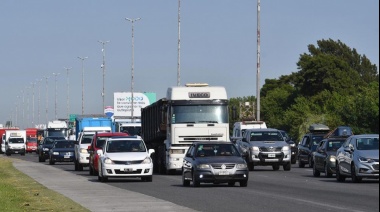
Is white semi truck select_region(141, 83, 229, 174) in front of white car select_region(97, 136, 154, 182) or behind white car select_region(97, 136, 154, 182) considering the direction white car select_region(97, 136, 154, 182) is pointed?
behind

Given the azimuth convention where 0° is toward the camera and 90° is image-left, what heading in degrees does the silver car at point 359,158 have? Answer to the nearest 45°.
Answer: approximately 315°

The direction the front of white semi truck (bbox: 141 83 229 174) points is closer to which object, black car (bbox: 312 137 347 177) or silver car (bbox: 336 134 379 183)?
the silver car

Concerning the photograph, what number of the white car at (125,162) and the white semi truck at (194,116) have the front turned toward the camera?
2

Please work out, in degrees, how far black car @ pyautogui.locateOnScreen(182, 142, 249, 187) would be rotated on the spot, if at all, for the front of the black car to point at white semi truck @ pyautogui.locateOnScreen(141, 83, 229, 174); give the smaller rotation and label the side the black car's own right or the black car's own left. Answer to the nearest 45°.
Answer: approximately 180°

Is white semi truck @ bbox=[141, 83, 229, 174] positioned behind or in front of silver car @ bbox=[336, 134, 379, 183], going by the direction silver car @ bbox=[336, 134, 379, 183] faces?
behind

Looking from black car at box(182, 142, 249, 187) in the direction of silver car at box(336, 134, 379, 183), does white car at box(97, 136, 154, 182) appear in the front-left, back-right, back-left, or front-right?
back-left

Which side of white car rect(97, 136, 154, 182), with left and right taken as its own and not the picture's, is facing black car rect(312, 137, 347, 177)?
left

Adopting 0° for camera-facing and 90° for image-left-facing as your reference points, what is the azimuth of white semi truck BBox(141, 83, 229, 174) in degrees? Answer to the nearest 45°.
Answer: approximately 0°
